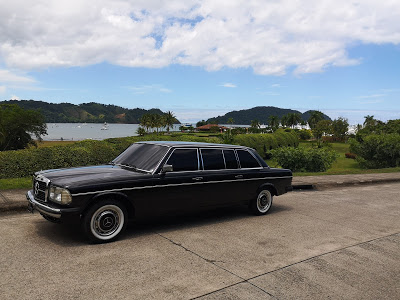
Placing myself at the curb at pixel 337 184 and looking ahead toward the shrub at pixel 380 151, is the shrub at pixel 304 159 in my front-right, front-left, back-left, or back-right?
front-left

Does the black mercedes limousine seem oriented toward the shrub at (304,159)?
no

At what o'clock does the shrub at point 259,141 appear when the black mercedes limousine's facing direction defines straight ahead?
The shrub is roughly at 5 o'clock from the black mercedes limousine.

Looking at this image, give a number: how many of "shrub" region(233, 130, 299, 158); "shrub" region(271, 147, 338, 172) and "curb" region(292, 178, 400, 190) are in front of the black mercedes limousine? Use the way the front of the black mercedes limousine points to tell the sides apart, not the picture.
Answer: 0

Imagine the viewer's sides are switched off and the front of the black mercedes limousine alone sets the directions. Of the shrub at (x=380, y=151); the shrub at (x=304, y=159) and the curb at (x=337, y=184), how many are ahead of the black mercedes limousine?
0

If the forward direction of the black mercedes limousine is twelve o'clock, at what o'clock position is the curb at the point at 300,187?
The curb is roughly at 6 o'clock from the black mercedes limousine.

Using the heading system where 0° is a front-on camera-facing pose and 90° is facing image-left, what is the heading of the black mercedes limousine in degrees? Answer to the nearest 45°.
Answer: approximately 45°

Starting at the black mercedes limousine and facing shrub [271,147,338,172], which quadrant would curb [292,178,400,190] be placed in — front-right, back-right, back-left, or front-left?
front-right

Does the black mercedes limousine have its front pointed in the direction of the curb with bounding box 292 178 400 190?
no

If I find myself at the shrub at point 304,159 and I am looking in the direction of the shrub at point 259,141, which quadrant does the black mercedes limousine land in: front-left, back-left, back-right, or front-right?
back-left

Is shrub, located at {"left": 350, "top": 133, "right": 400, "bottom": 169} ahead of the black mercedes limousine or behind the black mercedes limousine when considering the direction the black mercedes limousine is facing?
behind
